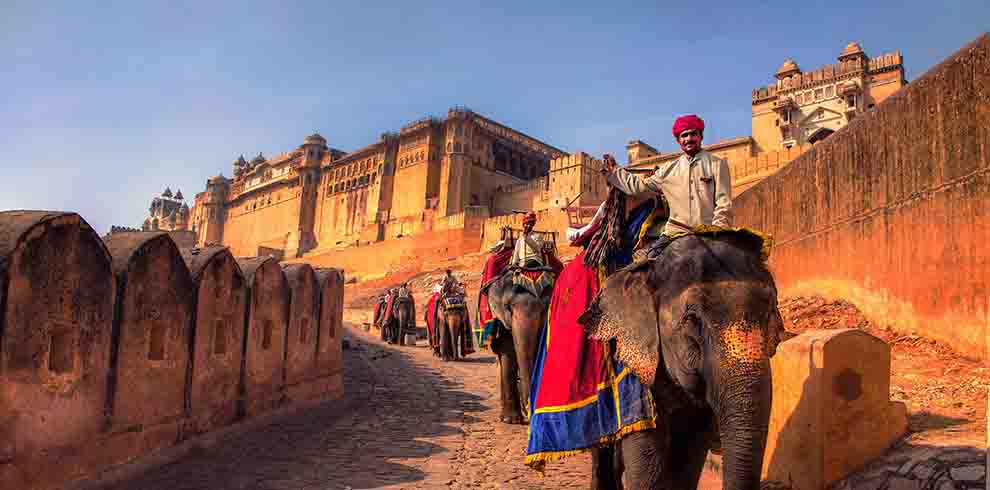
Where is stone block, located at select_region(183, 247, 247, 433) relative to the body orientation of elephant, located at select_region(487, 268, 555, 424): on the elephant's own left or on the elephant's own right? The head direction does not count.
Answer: on the elephant's own right

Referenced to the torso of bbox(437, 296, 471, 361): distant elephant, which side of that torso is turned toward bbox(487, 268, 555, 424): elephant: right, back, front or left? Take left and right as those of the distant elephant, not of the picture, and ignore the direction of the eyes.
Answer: front

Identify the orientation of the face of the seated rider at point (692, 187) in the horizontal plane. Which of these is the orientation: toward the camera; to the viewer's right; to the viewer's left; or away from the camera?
toward the camera

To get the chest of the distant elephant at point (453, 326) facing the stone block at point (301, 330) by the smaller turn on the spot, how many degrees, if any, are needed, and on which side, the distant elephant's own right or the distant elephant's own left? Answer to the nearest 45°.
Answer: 0° — it already faces it

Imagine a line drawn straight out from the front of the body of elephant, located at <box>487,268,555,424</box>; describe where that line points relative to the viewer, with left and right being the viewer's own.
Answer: facing the viewer and to the right of the viewer

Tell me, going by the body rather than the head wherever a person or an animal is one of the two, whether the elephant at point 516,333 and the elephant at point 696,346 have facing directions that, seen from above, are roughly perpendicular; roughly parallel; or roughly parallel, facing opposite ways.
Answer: roughly parallel

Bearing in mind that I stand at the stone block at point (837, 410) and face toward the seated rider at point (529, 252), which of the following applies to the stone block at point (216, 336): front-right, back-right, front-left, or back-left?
front-left

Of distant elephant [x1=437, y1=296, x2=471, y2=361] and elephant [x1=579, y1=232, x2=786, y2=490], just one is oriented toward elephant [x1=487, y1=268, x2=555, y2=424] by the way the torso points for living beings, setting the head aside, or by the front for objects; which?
the distant elephant

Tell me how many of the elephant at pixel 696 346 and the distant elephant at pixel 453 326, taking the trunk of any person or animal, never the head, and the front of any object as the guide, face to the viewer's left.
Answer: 0

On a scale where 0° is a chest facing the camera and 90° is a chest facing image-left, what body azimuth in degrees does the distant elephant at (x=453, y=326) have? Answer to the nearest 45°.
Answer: approximately 0°
